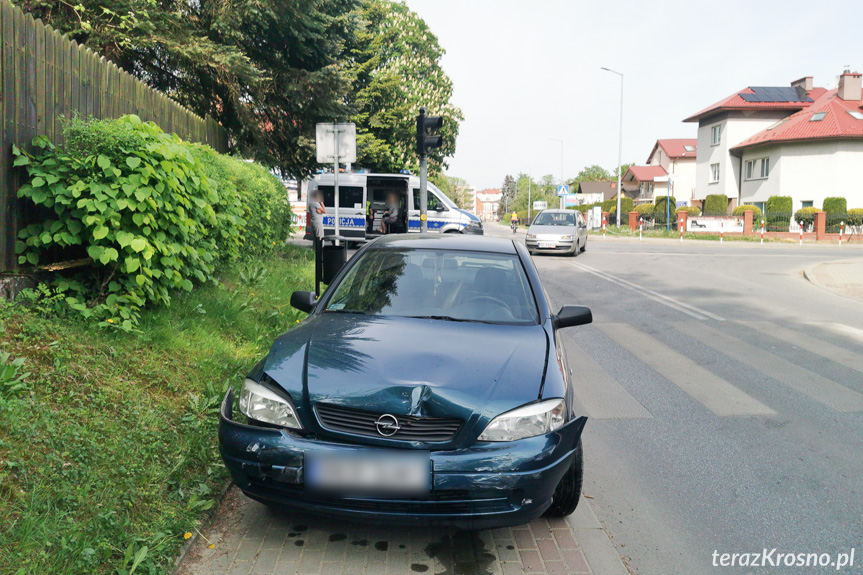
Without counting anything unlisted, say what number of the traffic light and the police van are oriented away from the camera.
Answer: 0

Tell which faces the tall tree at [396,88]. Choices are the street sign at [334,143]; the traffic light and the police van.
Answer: the street sign

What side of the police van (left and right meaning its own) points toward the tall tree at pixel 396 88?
left

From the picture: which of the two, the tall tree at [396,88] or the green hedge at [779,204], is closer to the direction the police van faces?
the green hedge

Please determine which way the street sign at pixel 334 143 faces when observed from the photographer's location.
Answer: facing away from the viewer

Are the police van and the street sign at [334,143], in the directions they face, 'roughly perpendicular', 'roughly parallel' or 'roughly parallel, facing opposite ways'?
roughly perpendicular

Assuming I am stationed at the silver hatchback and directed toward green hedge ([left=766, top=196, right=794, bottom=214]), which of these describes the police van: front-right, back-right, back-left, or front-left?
back-left

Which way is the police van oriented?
to the viewer's right

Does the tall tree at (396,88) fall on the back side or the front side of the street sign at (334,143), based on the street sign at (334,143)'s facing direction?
on the front side

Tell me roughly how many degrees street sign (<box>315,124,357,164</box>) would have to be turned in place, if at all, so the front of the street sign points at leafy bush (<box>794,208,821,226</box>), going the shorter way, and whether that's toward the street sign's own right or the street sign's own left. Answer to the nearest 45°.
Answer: approximately 45° to the street sign's own right

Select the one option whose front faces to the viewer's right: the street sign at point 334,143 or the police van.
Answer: the police van

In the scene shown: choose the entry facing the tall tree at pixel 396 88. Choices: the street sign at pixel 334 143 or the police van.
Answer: the street sign
